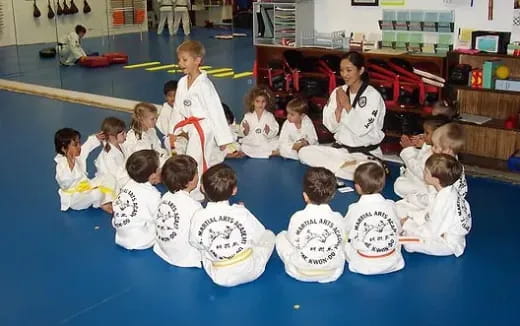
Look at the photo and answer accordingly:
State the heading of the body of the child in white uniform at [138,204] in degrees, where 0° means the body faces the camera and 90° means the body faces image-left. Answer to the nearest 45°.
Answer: approximately 225°

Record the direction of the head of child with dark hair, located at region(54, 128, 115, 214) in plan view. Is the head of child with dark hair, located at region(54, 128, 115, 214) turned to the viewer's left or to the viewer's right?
to the viewer's right

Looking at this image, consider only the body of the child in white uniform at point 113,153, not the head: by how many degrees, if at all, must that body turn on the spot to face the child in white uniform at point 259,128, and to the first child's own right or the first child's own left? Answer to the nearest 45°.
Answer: approximately 45° to the first child's own left

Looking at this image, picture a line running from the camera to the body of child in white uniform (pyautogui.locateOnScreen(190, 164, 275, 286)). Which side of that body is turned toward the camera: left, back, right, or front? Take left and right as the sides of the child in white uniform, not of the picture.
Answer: back

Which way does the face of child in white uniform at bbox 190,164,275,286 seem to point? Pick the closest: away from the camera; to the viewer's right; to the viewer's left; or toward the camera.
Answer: away from the camera

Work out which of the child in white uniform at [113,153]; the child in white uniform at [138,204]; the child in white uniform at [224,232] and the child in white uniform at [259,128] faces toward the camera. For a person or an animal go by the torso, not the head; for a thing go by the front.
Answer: the child in white uniform at [259,128]

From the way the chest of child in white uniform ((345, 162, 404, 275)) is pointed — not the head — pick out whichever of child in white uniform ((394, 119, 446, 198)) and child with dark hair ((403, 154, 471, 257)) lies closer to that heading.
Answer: the child in white uniform

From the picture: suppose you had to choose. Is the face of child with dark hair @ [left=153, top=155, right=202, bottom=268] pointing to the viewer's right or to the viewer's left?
to the viewer's right

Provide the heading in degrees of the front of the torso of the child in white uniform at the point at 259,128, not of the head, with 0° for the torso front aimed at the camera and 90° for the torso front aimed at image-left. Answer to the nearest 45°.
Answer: approximately 0°

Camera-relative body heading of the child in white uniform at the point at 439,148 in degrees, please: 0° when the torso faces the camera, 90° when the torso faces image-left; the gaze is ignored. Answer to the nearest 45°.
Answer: approximately 90°

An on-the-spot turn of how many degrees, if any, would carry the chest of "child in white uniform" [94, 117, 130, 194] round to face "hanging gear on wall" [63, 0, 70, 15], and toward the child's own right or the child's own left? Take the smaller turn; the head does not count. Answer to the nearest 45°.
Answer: approximately 90° to the child's own left

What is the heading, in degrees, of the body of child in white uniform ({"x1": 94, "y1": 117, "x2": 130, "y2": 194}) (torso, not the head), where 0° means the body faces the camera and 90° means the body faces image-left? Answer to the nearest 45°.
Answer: approximately 270°

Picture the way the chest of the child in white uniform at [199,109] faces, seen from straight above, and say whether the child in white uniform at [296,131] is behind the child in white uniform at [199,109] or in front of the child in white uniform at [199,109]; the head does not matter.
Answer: behind

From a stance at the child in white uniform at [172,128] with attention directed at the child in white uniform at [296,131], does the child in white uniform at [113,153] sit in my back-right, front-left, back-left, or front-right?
back-right
